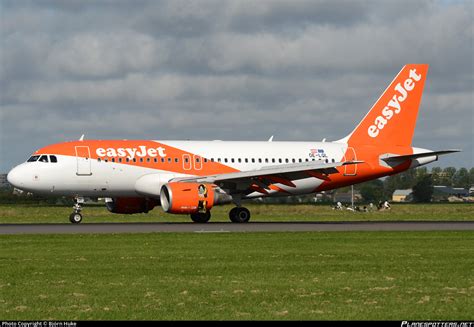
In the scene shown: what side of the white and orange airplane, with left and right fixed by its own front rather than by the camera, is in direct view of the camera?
left
